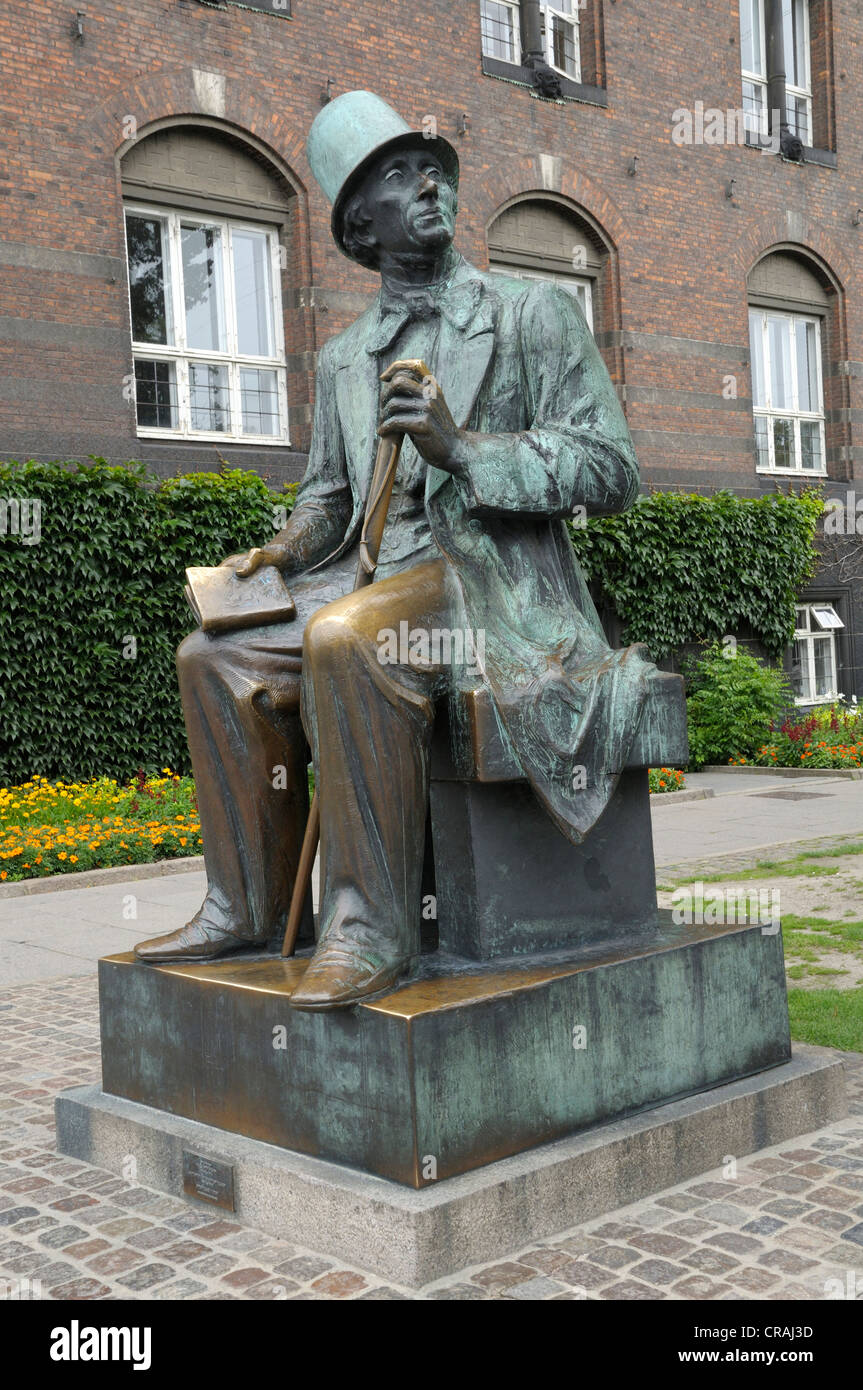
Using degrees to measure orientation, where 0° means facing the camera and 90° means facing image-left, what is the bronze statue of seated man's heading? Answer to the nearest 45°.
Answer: approximately 45°

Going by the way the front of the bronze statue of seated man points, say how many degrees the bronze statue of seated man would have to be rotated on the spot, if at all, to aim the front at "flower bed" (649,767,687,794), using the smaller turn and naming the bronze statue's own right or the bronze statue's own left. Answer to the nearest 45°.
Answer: approximately 135° to the bronze statue's own right

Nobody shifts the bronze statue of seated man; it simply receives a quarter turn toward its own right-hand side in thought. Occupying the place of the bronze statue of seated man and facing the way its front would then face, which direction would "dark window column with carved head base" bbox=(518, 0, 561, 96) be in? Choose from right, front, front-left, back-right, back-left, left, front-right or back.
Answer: front-right

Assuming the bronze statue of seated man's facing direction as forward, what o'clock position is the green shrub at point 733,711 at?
The green shrub is roughly at 5 o'clock from the bronze statue of seated man.
